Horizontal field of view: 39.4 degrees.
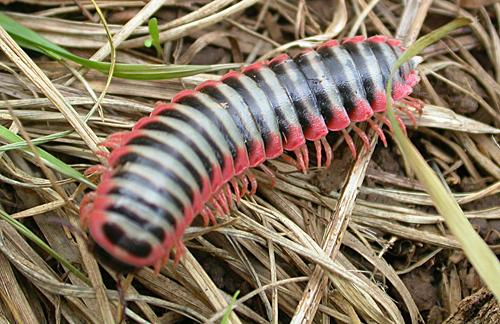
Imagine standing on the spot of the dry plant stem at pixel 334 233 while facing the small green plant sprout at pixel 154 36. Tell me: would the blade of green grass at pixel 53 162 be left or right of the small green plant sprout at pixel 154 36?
left

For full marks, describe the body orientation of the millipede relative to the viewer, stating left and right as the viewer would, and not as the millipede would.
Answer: facing the viewer and to the left of the viewer

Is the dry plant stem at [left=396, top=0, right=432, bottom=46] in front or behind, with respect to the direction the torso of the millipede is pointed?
behind

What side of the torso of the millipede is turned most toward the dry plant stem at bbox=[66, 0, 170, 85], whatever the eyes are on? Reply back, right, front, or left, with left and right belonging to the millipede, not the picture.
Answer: right

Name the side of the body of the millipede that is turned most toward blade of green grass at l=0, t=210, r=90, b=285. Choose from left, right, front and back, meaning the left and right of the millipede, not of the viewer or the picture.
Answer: front

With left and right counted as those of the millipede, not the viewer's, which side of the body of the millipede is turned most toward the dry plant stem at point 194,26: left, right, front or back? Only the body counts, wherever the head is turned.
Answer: right

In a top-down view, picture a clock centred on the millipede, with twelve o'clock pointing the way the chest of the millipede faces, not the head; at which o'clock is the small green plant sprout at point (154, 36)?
The small green plant sprout is roughly at 3 o'clock from the millipede.

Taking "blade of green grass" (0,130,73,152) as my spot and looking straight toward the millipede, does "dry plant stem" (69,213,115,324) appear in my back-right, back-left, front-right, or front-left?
front-right

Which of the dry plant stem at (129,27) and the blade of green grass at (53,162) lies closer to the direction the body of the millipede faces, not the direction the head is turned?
the blade of green grass
